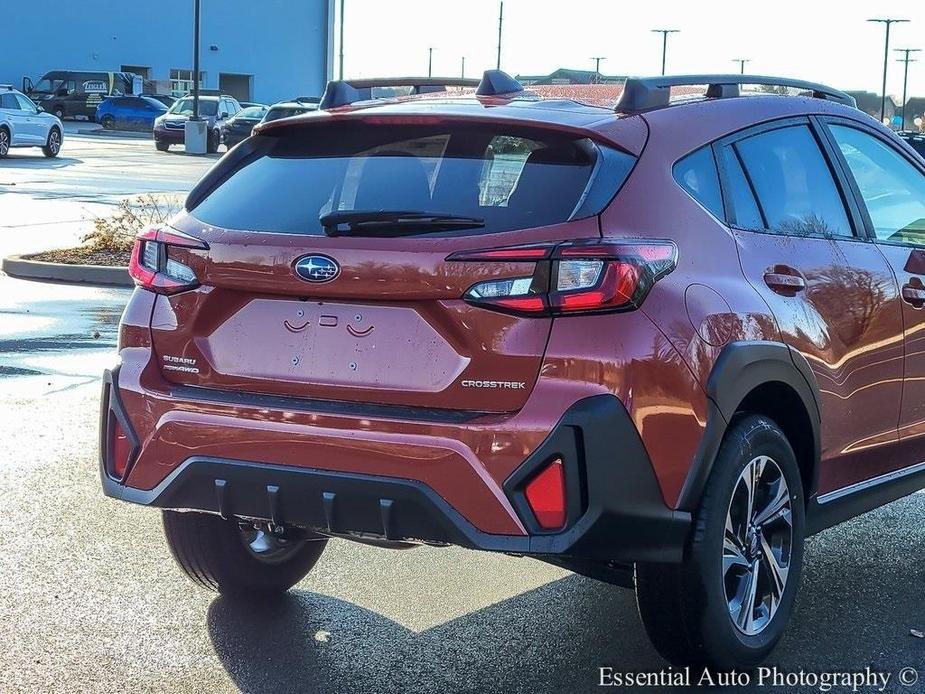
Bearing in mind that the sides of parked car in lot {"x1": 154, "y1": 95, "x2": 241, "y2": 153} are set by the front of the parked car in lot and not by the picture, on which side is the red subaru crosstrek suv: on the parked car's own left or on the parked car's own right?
on the parked car's own left

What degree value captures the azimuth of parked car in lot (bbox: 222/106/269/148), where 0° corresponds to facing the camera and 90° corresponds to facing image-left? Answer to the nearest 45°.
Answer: approximately 45°

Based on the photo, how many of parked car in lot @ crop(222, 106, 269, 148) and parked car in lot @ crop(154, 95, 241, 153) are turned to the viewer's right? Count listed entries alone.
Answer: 0

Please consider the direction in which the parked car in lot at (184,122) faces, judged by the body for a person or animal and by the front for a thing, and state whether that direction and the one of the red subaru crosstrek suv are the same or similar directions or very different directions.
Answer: very different directions

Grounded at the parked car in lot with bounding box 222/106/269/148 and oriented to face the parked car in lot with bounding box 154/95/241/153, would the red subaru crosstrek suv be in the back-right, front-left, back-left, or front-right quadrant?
back-left

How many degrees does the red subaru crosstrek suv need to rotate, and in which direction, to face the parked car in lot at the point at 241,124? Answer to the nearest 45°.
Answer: approximately 45° to its left

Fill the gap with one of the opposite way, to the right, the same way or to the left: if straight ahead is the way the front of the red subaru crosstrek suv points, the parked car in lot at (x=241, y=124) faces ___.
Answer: the opposite way

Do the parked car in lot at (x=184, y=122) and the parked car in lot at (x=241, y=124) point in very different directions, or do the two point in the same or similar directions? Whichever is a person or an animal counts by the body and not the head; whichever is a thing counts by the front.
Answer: same or similar directions

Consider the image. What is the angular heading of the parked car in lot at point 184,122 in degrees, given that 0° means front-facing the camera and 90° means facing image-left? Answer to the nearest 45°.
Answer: approximately 45°

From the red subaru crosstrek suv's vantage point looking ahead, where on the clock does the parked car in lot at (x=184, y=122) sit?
The parked car in lot is roughly at 10 o'clock from the red subaru crosstrek suv.

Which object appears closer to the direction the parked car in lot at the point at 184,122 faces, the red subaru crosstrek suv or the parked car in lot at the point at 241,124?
the red subaru crosstrek suv

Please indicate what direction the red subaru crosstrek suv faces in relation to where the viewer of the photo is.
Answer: facing away from the viewer and to the right of the viewer

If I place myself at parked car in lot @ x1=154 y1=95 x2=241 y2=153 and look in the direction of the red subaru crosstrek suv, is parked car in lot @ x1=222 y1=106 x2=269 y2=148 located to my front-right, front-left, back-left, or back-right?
front-left
